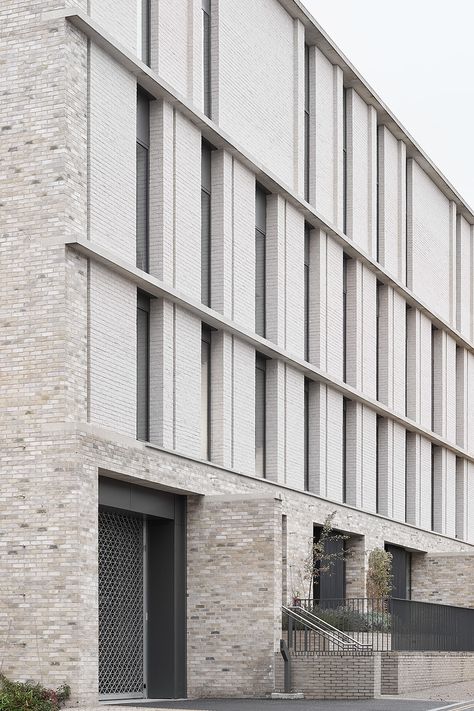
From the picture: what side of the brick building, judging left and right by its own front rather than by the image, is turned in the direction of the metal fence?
left

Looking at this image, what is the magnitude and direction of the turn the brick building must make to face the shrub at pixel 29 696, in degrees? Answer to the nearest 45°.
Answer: approximately 45° to its right

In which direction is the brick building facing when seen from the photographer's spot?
facing the viewer and to the right of the viewer

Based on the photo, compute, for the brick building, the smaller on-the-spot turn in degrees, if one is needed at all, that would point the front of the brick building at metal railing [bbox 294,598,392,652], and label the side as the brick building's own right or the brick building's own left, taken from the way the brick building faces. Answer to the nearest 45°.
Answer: approximately 90° to the brick building's own left

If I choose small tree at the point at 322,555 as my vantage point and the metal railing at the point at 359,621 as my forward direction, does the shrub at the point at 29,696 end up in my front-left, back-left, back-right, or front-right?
front-right
